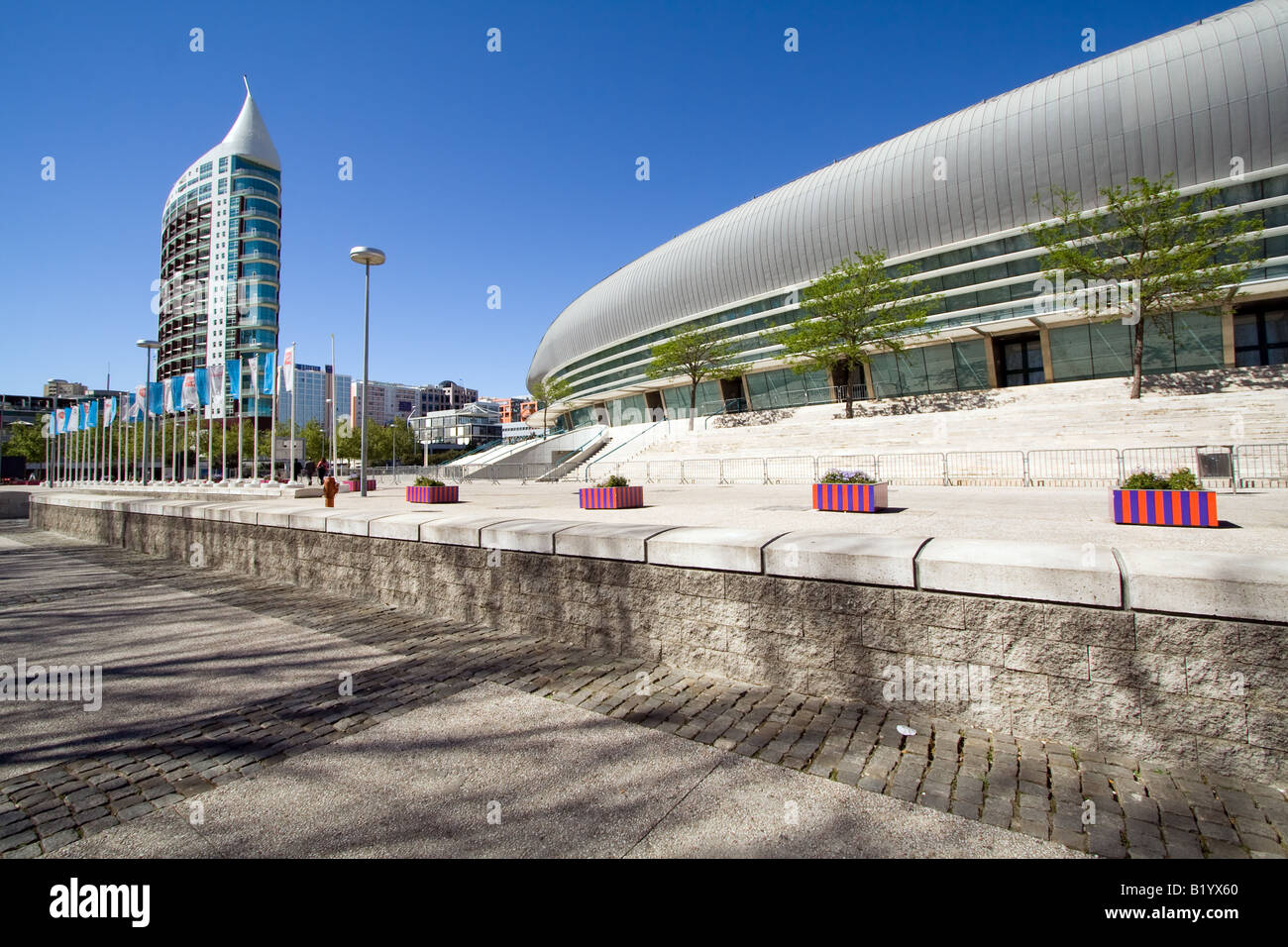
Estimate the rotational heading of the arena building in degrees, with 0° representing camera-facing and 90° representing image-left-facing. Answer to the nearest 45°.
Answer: approximately 45°

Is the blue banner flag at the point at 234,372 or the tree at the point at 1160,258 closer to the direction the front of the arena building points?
the blue banner flag

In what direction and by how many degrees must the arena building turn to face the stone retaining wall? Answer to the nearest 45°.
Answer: approximately 45° to its left

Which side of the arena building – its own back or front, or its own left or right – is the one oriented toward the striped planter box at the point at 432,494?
front

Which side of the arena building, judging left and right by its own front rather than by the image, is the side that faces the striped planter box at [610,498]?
front

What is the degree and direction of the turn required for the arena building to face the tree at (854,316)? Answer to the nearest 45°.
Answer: approximately 45° to its right

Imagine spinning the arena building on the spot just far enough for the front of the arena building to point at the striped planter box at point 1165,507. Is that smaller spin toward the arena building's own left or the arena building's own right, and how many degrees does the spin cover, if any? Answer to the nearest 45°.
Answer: approximately 45° to the arena building's own left

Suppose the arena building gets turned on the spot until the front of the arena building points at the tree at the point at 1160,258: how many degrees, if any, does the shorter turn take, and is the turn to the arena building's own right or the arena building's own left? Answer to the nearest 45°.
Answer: approximately 45° to the arena building's own left
